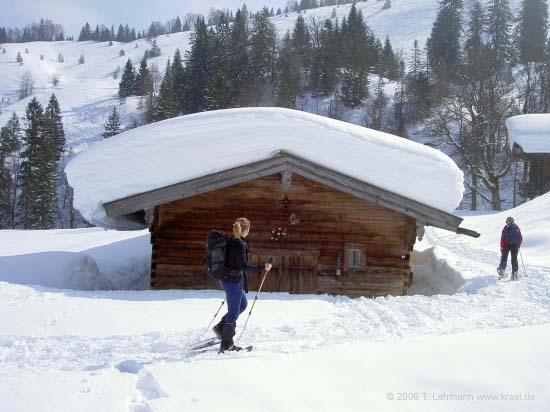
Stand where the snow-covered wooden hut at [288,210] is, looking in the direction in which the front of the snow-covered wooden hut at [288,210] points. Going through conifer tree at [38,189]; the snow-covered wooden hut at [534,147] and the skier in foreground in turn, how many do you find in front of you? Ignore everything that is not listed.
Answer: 1

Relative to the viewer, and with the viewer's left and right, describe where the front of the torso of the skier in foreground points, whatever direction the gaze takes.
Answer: facing to the right of the viewer

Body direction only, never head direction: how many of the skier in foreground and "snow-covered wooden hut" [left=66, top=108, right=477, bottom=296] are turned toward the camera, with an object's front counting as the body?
1

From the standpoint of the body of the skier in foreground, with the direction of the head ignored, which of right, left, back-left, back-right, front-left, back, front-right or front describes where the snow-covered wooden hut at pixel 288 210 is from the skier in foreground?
left

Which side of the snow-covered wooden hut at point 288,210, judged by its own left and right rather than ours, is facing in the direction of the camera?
front

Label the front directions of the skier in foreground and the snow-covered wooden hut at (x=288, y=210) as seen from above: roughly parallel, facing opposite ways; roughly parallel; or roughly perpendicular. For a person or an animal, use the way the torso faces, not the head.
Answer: roughly perpendicular

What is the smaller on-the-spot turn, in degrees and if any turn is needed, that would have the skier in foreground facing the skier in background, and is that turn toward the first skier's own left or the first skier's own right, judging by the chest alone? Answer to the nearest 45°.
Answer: approximately 45° to the first skier's own left

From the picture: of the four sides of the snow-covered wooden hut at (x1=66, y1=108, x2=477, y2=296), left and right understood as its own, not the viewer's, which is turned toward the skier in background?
left

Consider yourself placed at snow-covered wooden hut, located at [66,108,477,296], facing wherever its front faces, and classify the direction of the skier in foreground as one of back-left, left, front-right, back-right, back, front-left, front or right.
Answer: front

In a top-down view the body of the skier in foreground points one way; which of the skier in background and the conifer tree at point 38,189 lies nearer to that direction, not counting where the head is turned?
the skier in background

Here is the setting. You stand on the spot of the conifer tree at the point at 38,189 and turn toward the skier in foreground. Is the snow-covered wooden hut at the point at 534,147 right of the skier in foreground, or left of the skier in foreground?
left
